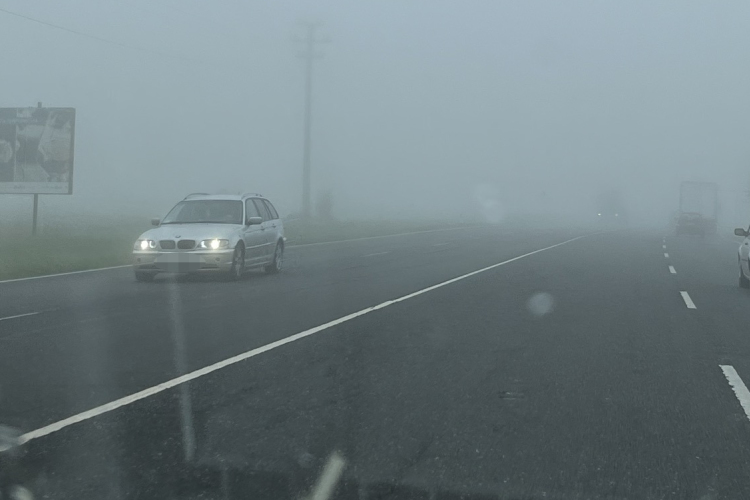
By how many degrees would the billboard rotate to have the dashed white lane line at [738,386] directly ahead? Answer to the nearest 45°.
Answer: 0° — it already faces it

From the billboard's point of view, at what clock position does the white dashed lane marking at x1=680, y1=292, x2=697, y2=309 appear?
The white dashed lane marking is roughly at 11 o'clock from the billboard.

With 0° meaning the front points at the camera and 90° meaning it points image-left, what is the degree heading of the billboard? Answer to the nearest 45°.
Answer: approximately 0°

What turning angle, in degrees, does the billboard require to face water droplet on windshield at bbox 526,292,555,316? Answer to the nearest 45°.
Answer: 0° — it already faces it

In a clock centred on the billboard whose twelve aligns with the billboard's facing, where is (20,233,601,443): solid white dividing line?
The solid white dividing line is roughly at 12 o'clock from the billboard.
